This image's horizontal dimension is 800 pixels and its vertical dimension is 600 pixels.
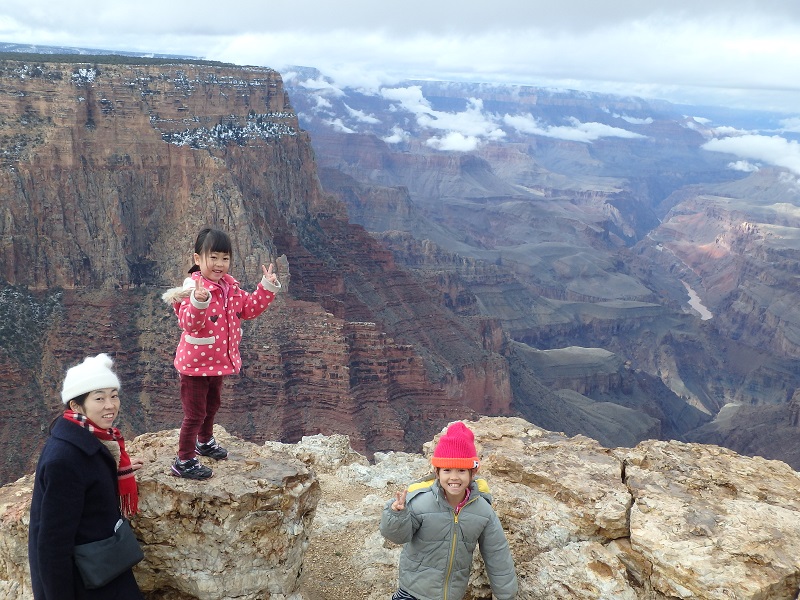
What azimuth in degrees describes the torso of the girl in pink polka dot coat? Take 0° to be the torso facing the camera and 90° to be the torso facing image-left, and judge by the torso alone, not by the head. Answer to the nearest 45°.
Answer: approximately 315°

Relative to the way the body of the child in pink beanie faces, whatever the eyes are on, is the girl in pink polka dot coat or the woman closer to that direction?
the woman

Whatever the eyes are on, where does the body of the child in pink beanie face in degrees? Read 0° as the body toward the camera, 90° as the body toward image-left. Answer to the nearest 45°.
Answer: approximately 0°

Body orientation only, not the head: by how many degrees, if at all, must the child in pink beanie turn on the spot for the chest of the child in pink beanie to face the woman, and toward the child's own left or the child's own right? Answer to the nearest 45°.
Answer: approximately 90° to the child's own right

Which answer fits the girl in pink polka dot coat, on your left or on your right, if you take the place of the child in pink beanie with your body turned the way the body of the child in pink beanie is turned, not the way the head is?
on your right

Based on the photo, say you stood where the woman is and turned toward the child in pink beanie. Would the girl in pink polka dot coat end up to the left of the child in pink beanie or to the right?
left

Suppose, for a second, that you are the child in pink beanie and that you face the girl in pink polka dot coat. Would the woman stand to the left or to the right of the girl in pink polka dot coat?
left

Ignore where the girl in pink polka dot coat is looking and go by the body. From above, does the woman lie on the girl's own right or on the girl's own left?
on the girl's own right
